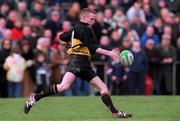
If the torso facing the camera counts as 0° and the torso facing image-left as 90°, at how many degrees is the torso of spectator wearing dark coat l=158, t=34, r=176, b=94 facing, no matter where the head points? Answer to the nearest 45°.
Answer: approximately 0°

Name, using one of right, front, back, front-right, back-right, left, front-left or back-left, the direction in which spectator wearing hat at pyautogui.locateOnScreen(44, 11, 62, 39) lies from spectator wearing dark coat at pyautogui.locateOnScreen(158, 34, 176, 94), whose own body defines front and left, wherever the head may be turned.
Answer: right

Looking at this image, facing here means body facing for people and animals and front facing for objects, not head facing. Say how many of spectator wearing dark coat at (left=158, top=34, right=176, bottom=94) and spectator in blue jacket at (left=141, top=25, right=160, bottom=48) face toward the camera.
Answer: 2

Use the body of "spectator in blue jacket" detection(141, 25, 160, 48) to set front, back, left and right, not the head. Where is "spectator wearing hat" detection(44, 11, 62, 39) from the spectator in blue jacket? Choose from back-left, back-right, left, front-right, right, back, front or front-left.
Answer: right
